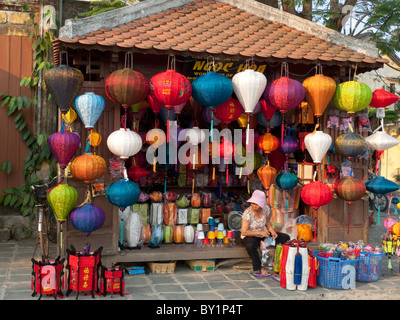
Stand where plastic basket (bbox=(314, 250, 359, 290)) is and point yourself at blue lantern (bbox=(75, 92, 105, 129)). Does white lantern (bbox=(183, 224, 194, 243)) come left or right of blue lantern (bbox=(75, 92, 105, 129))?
right

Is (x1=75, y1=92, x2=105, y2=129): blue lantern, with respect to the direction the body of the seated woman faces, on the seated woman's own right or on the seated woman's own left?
on the seated woman's own right

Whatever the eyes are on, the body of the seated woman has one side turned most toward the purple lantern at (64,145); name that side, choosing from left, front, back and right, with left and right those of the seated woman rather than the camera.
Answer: right
